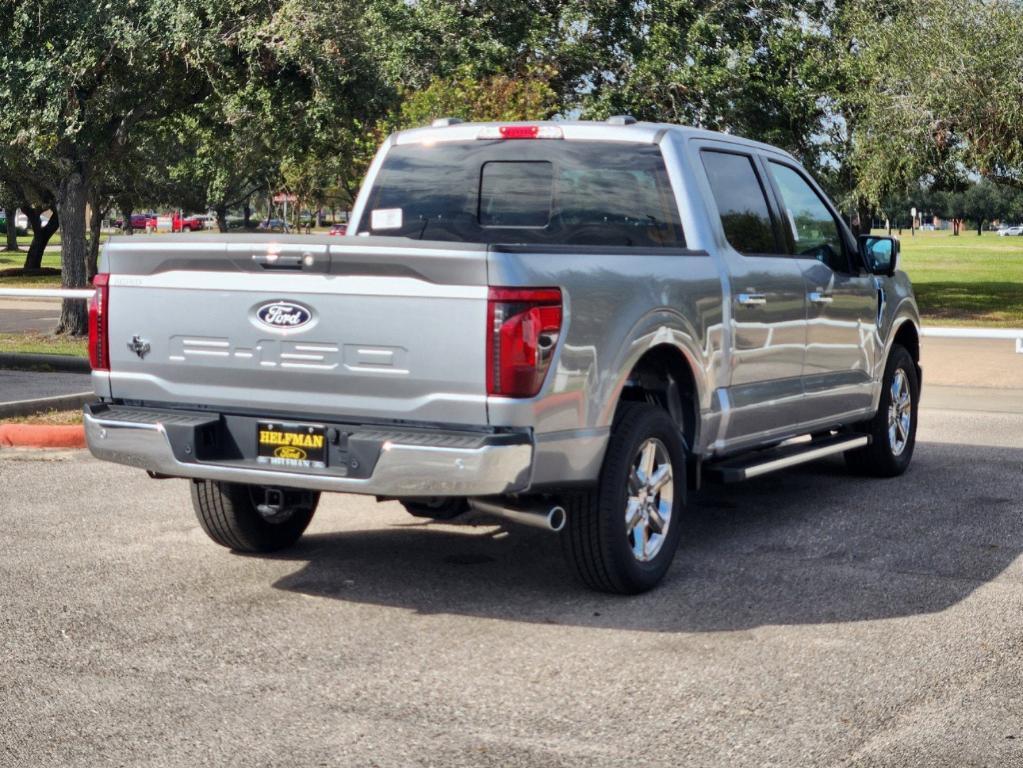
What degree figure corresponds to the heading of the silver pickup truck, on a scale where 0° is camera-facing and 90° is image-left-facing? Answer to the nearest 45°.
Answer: approximately 225°

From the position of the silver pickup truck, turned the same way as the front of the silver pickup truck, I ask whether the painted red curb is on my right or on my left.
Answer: on my left

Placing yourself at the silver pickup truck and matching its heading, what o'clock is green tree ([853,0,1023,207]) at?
The green tree is roughly at 11 o'clock from the silver pickup truck.

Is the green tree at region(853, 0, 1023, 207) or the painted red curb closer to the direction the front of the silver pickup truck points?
the green tree

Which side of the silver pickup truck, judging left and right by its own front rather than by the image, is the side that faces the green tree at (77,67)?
left

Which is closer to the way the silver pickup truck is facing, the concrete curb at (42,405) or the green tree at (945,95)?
the green tree

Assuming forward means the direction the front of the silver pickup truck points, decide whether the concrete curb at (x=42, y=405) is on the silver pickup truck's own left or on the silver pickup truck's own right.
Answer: on the silver pickup truck's own left
